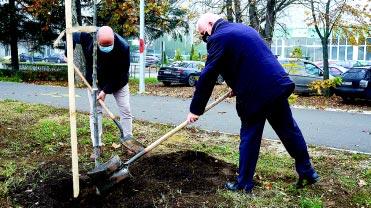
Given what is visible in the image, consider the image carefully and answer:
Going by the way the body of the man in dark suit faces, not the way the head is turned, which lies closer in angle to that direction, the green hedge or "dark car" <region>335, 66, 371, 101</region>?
the green hedge

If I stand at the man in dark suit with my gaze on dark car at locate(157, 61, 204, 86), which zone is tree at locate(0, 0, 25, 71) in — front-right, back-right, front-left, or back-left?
front-left

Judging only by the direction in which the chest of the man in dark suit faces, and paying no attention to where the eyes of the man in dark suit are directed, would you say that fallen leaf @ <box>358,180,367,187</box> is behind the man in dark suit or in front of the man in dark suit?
behind

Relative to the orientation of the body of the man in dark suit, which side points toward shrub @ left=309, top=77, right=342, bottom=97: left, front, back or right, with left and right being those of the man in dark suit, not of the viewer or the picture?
right

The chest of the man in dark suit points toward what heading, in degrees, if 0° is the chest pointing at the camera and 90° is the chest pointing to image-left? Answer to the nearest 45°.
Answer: approximately 90°

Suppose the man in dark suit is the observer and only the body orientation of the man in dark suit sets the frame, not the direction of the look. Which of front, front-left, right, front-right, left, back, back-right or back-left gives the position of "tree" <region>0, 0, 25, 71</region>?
front-right

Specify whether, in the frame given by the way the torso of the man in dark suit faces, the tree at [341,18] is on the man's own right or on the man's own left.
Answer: on the man's own right

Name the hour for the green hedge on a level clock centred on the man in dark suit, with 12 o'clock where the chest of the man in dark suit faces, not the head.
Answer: The green hedge is roughly at 2 o'clock from the man in dark suit.

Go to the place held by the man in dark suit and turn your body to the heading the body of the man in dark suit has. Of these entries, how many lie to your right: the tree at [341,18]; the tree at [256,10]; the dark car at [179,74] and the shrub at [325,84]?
4

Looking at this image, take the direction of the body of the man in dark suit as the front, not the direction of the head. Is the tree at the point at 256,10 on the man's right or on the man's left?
on the man's right

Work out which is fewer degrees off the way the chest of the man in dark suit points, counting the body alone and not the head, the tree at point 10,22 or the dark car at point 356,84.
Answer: the tree
